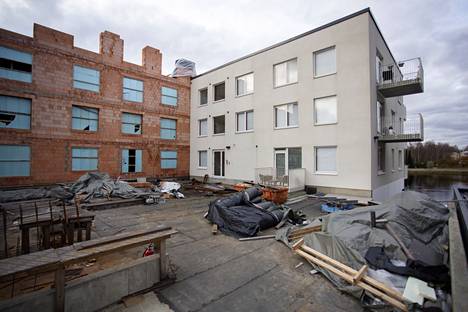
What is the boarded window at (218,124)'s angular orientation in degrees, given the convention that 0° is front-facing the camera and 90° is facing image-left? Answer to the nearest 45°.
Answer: approximately 45°

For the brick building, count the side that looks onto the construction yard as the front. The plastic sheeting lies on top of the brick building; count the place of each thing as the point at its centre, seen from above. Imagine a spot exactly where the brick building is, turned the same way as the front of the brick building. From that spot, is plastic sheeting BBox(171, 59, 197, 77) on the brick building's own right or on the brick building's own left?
on the brick building's own left

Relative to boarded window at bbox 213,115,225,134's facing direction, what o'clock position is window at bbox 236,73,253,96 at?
The window is roughly at 9 o'clock from the boarded window.

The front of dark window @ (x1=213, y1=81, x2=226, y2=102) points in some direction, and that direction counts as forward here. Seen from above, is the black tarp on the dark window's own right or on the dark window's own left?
on the dark window's own left

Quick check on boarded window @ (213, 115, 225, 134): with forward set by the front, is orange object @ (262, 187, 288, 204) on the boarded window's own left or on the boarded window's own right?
on the boarded window's own left

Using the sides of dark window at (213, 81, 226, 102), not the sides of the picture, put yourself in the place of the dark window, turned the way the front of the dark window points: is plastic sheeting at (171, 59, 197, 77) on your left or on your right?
on your right

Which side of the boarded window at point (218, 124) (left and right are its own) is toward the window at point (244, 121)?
left
